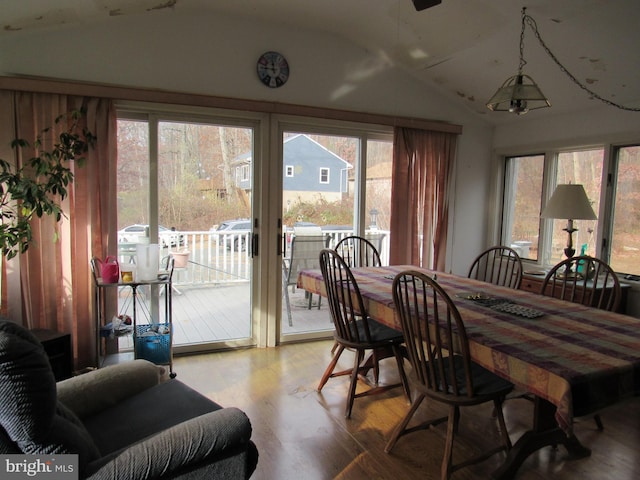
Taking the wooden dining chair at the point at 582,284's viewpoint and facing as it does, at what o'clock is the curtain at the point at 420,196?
The curtain is roughly at 2 o'clock from the wooden dining chair.

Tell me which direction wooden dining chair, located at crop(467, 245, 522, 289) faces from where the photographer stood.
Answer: facing the viewer and to the left of the viewer

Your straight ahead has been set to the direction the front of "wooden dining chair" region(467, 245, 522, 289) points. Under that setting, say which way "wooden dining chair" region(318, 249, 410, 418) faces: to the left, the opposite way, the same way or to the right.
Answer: the opposite way

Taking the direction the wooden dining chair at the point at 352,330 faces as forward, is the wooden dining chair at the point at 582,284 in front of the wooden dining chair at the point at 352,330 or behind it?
in front

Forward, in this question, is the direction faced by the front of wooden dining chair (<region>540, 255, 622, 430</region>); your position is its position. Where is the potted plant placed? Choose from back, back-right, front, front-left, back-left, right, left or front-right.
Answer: front

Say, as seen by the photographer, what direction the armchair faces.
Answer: facing away from the viewer and to the right of the viewer

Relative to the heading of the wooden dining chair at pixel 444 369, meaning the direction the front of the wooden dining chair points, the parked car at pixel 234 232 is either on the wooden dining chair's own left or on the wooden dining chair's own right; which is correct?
on the wooden dining chair's own left

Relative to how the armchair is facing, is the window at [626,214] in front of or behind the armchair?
in front

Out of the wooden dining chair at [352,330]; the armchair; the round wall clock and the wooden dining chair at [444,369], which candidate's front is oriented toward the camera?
the round wall clock

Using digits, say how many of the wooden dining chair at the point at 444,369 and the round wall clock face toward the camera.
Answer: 1

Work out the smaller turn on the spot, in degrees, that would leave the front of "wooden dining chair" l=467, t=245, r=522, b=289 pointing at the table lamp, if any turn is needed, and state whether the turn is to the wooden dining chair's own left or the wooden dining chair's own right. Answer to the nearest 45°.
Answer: approximately 180°

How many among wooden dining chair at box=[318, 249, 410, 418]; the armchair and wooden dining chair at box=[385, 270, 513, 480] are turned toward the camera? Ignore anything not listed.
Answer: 0

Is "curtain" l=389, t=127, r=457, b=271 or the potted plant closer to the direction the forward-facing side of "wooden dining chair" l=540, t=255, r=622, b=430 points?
the potted plant

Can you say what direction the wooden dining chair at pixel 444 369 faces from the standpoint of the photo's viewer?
facing away from the viewer and to the right of the viewer

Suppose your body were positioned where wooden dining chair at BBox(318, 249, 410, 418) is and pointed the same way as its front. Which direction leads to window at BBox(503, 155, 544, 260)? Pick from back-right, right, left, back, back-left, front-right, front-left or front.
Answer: front

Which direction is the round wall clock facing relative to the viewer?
toward the camera

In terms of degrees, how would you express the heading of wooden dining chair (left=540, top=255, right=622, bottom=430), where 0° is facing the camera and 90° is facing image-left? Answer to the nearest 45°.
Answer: approximately 45°
